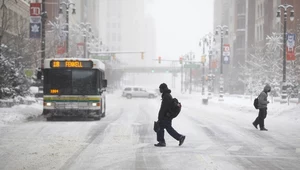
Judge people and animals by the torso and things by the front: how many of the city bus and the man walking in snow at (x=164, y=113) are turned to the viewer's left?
1

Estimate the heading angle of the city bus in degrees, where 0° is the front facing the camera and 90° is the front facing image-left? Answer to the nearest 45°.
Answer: approximately 0°

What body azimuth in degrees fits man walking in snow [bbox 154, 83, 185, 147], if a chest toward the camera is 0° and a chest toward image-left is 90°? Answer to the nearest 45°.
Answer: approximately 90°

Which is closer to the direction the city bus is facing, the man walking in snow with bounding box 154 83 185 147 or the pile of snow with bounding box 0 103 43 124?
the man walking in snow

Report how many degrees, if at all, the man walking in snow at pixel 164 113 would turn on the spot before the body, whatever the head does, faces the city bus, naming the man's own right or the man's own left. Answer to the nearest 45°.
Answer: approximately 45° to the man's own right

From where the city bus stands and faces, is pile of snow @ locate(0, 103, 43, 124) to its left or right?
on its right

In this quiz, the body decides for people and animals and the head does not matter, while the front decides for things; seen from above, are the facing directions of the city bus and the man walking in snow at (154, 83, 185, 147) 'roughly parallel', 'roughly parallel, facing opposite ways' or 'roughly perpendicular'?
roughly perpendicular
